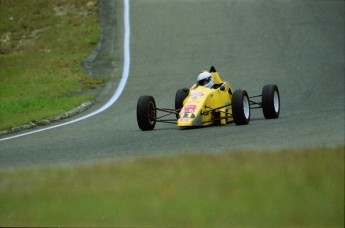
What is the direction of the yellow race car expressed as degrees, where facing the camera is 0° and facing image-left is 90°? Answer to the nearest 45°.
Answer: approximately 45°
